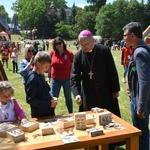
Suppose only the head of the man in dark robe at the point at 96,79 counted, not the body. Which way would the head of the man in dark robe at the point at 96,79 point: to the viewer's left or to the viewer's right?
to the viewer's left

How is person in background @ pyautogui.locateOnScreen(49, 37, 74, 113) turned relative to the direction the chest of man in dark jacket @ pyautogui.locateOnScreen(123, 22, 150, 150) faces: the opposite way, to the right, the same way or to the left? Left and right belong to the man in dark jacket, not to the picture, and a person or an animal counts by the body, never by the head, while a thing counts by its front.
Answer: to the left

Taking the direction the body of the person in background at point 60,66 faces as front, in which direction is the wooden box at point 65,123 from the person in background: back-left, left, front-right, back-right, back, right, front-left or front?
front

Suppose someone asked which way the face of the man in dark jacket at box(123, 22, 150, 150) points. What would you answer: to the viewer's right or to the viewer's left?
to the viewer's left

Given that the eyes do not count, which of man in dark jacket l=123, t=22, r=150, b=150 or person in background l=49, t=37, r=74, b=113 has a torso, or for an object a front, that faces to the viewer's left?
the man in dark jacket

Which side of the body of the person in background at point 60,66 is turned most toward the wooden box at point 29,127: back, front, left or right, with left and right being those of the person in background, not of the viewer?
front

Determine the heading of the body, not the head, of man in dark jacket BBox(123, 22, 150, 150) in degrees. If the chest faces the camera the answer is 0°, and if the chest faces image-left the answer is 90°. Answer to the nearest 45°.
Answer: approximately 90°

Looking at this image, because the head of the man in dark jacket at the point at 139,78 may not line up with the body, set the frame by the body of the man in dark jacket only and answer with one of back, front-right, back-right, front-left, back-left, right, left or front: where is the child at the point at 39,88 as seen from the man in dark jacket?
front

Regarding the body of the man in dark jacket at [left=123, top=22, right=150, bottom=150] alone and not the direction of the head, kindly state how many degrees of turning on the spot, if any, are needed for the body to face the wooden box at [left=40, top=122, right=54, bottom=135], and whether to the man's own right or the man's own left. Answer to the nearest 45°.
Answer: approximately 45° to the man's own left

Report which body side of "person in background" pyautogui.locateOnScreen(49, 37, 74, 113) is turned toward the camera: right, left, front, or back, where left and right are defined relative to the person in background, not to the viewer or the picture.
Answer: front

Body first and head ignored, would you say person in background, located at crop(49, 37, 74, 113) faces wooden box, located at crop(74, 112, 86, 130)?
yes

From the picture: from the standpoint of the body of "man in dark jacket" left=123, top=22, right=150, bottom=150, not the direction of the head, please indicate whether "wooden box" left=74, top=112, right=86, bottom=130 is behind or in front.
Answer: in front

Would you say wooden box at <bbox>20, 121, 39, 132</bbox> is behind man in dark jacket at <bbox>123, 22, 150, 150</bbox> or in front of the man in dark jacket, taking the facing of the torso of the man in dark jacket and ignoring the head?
in front

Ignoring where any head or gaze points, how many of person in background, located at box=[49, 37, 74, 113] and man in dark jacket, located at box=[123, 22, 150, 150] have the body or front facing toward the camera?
1

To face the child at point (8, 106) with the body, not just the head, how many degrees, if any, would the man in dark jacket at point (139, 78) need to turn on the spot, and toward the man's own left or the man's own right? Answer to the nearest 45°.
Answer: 0° — they already face them

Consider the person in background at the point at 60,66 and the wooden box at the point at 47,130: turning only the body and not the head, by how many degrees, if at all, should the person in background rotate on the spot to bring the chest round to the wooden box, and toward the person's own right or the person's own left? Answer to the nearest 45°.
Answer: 0° — they already face it
